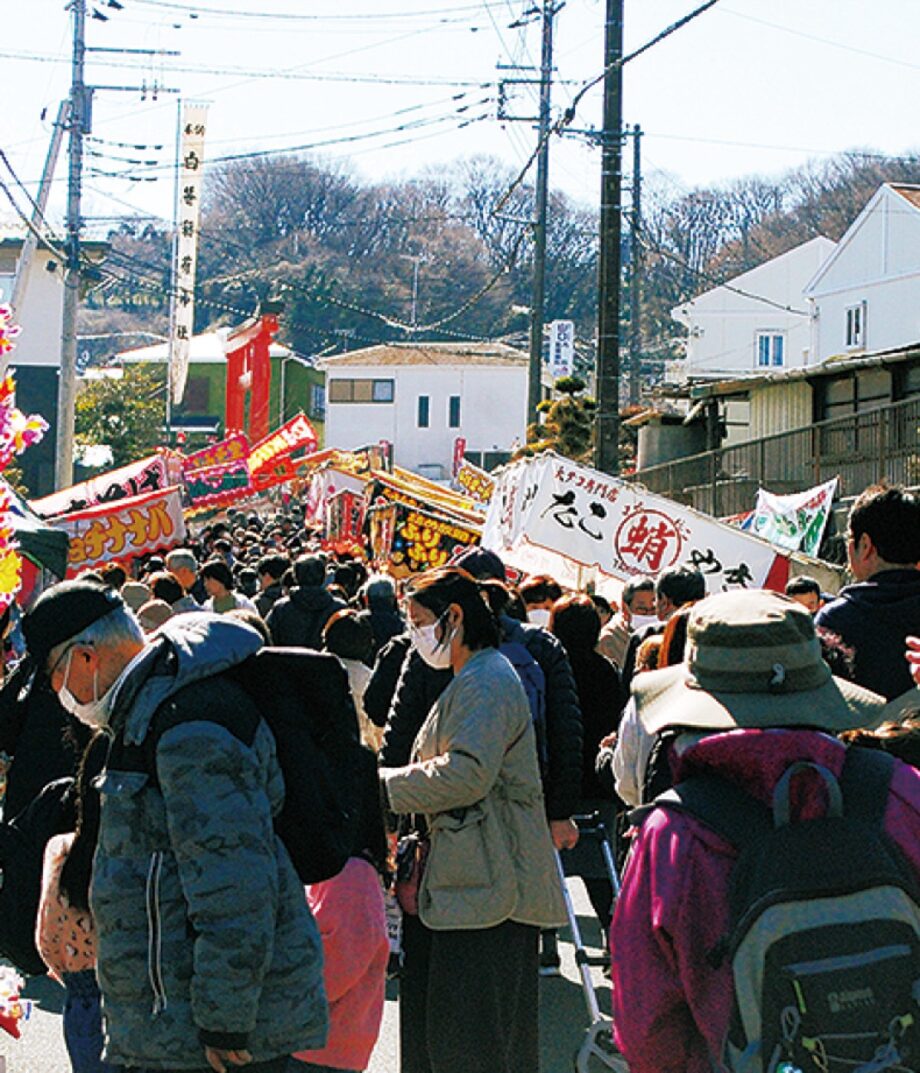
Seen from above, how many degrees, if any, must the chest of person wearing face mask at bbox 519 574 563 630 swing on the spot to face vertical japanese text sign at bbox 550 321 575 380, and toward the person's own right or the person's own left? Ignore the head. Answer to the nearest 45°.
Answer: approximately 180°

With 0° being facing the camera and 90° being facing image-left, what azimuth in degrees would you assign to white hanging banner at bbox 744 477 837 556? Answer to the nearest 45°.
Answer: approximately 45°

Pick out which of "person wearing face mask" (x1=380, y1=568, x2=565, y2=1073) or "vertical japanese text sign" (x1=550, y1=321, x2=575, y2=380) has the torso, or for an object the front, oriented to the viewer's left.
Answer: the person wearing face mask

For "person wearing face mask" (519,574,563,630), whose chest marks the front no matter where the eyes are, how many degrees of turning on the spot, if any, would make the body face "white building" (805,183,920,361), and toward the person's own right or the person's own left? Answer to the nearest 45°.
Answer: approximately 180°

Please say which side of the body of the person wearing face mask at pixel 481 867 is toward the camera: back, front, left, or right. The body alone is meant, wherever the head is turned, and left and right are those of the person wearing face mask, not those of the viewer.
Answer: left

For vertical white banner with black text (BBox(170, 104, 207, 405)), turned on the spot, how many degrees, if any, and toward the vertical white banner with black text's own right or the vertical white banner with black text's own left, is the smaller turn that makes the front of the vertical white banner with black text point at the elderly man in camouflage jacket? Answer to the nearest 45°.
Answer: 0° — it already faces them

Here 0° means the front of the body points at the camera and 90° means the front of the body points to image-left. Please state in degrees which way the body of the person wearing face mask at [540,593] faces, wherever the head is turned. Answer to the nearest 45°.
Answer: approximately 0°

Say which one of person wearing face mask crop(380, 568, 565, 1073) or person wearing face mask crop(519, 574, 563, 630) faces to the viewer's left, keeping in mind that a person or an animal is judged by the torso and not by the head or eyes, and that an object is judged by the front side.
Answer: person wearing face mask crop(380, 568, 565, 1073)

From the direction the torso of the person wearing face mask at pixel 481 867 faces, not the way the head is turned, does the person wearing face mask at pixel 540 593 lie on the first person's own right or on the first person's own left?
on the first person's own right

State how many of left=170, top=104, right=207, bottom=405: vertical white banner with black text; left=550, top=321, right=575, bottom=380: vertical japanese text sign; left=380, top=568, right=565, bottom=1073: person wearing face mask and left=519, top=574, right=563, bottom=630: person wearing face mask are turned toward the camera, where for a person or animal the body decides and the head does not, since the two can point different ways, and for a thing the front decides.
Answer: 3

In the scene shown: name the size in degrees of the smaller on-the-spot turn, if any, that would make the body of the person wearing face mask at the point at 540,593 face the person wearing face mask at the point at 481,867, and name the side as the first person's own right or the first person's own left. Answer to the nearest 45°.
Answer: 0° — they already face them
